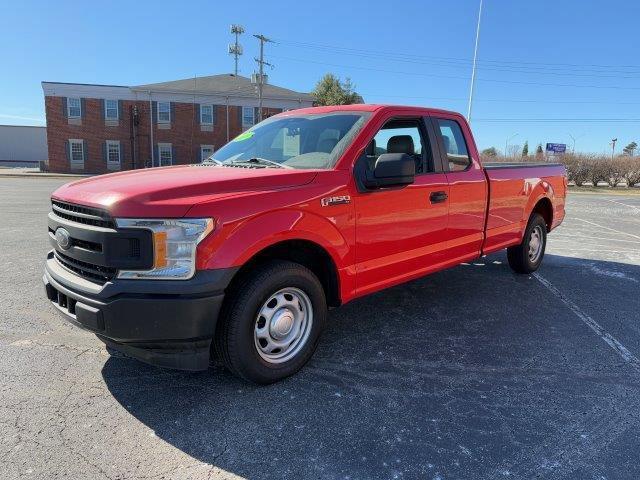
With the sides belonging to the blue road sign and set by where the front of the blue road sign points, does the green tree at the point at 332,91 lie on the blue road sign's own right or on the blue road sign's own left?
on the blue road sign's own right

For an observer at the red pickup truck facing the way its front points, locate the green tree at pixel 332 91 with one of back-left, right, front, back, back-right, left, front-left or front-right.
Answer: back-right

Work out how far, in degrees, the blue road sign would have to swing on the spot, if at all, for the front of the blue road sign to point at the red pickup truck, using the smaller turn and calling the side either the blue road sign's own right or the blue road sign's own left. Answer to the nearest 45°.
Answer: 0° — it already faces it

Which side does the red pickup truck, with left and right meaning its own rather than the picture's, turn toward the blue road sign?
back

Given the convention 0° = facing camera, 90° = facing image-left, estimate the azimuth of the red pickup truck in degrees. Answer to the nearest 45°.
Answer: approximately 45°

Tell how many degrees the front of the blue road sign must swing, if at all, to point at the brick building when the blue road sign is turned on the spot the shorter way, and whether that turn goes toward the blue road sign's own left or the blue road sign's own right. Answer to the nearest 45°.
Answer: approximately 90° to the blue road sign's own right

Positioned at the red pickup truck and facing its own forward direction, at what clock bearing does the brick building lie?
The brick building is roughly at 4 o'clock from the red pickup truck.

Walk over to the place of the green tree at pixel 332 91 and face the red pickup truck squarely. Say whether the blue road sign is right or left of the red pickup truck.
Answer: left

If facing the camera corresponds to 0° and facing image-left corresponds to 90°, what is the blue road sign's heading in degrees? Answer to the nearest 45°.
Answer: approximately 0°
